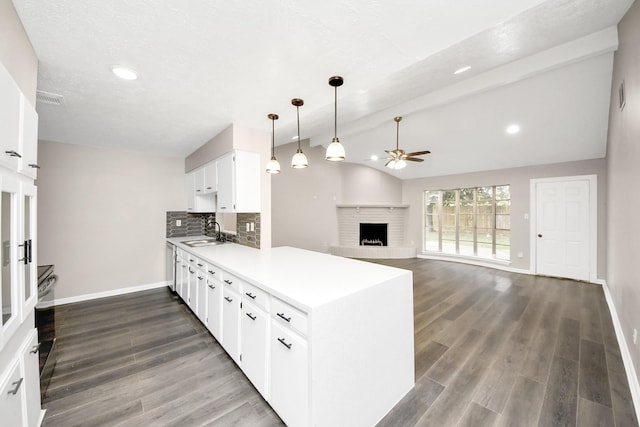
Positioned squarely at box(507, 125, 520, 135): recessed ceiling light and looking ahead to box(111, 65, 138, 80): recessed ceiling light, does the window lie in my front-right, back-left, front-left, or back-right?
back-right

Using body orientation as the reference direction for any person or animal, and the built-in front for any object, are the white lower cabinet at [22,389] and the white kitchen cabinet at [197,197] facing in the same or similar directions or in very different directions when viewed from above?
very different directions

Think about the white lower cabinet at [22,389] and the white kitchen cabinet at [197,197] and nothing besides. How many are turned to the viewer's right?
1

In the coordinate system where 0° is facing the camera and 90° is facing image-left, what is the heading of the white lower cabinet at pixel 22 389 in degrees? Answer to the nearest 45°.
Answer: approximately 270°
